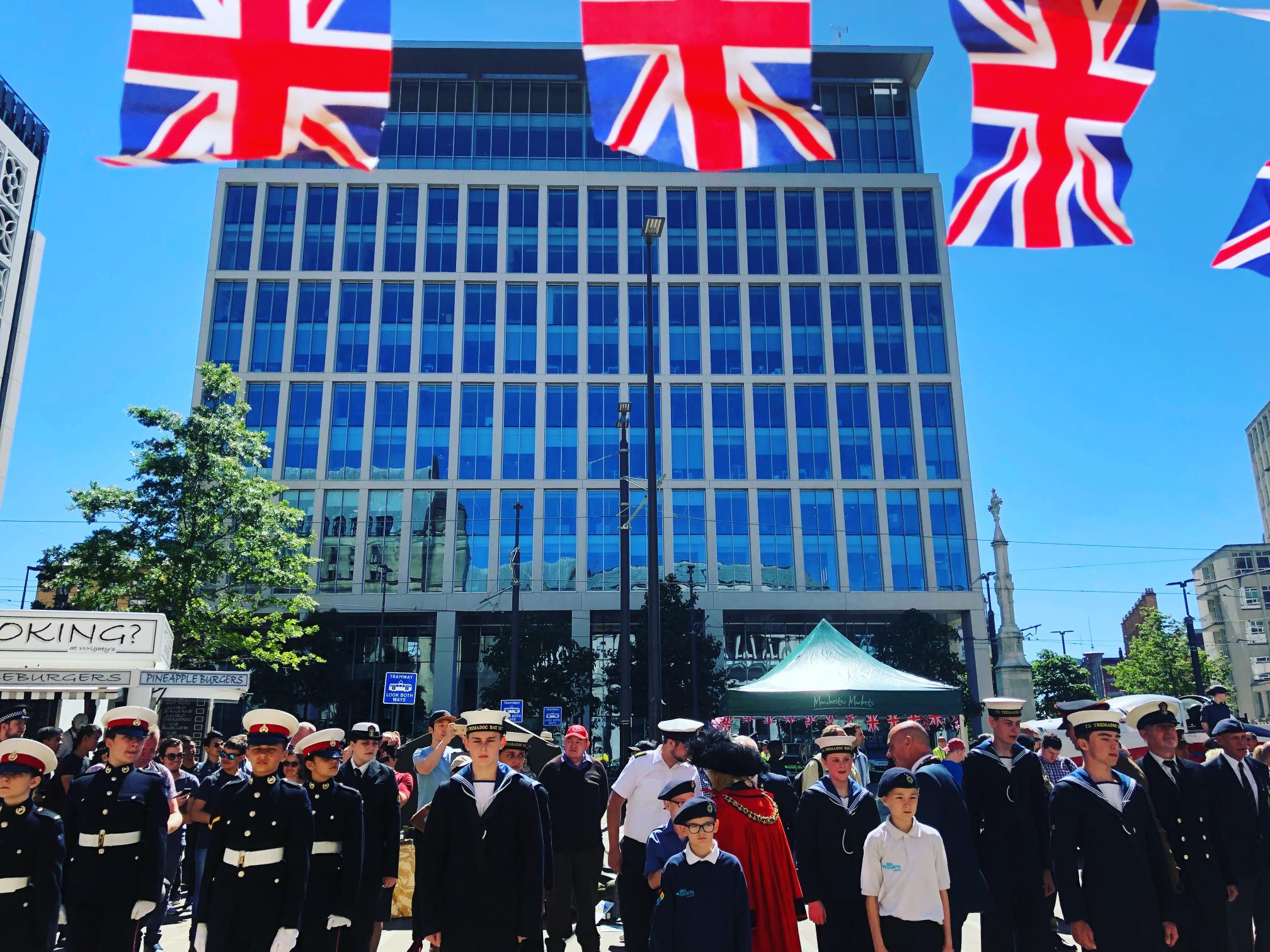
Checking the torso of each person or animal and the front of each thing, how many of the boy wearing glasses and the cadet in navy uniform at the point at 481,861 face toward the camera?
2

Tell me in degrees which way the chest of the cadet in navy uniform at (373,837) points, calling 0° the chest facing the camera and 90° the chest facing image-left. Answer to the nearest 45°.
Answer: approximately 45°

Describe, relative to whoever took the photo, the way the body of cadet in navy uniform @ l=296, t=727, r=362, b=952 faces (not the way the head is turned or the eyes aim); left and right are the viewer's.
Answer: facing the viewer and to the left of the viewer

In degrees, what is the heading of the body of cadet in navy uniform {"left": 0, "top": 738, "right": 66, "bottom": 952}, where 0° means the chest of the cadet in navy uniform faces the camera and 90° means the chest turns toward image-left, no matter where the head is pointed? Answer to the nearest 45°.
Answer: approximately 45°

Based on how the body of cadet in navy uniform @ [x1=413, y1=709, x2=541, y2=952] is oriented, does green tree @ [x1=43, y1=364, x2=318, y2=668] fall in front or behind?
behind

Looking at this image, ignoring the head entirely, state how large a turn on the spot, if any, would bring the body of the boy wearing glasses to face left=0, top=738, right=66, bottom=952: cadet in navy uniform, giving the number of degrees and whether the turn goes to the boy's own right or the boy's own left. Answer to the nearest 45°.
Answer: approximately 90° to the boy's own right

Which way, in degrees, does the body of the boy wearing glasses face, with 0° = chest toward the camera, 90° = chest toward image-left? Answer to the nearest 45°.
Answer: approximately 0°

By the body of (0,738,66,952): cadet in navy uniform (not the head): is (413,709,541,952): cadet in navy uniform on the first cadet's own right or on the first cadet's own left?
on the first cadet's own left

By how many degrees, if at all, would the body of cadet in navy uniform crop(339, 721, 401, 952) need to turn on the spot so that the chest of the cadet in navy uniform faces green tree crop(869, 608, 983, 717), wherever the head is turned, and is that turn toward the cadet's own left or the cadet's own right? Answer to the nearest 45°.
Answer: approximately 180°
